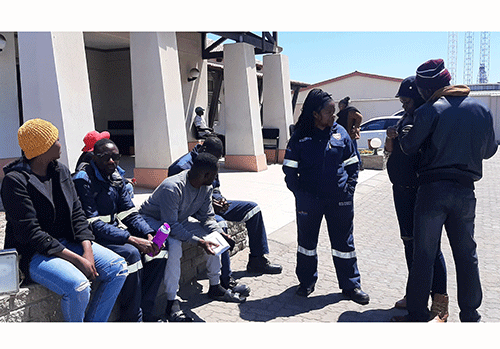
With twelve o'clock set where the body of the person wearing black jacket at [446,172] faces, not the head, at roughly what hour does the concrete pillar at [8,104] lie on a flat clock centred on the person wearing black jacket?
The concrete pillar is roughly at 11 o'clock from the person wearing black jacket.

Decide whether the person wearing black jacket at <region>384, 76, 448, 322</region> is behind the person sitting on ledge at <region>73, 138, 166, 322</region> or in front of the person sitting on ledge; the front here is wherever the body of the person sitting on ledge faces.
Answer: in front

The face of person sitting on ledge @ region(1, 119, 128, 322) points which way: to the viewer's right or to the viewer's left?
to the viewer's right

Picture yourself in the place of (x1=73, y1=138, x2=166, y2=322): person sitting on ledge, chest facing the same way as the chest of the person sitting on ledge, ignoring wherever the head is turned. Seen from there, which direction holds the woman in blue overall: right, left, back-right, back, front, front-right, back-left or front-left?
front-left

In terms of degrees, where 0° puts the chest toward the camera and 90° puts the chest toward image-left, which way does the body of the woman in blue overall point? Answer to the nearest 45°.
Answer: approximately 0°

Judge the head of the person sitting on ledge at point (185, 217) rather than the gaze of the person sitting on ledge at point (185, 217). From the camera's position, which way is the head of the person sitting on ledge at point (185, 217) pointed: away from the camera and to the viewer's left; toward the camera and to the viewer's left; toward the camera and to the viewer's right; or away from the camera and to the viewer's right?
toward the camera and to the viewer's right

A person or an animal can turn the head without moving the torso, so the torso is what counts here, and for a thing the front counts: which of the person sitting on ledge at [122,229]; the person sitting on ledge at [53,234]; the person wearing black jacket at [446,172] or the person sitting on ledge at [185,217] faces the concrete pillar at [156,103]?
the person wearing black jacket

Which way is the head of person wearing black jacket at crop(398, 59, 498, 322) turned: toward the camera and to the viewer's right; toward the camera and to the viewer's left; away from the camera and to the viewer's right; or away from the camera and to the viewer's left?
away from the camera and to the viewer's left

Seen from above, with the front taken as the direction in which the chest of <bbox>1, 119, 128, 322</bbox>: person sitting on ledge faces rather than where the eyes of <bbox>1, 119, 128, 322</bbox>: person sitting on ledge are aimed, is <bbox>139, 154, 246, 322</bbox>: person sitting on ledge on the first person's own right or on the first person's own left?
on the first person's own left

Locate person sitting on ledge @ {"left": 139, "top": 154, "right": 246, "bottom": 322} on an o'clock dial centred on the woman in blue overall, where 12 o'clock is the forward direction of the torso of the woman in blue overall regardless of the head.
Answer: The person sitting on ledge is roughly at 2 o'clock from the woman in blue overall.

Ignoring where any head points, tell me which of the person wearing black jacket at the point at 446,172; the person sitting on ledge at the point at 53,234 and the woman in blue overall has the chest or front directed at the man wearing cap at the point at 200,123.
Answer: the person wearing black jacket

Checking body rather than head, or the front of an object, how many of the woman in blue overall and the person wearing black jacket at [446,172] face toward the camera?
1

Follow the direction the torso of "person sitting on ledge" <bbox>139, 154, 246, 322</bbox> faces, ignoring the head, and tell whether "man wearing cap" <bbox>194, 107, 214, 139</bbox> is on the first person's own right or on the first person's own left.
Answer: on the first person's own left

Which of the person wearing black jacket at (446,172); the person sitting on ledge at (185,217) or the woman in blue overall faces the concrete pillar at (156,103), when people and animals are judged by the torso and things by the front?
the person wearing black jacket
